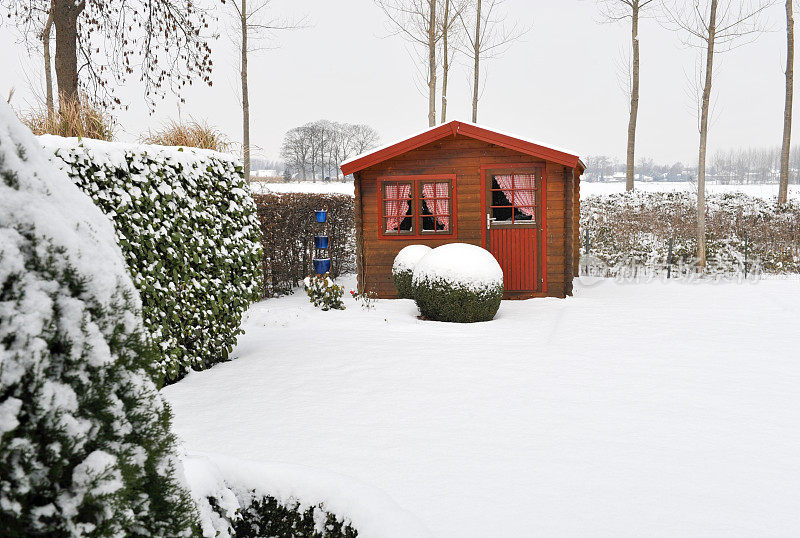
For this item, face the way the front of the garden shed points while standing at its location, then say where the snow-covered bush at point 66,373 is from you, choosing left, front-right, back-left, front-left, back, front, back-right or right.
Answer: front

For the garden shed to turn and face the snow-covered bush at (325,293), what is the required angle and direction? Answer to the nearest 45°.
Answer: approximately 45° to its right

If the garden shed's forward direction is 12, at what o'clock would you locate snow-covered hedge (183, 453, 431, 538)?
The snow-covered hedge is roughly at 12 o'clock from the garden shed.

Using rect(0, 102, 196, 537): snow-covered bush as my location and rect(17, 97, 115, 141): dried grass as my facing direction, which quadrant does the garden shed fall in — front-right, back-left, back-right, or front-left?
front-right

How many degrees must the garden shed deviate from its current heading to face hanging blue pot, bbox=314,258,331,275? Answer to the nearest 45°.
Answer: approximately 90° to its right

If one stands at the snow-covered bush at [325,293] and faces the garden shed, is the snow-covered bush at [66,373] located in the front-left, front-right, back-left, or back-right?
back-right

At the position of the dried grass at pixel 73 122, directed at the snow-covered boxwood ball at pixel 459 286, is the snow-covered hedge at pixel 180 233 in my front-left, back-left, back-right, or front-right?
front-right

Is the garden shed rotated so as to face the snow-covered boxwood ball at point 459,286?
yes

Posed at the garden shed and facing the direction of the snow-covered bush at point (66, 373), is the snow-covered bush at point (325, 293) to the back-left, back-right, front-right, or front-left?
front-right

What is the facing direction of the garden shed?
toward the camera

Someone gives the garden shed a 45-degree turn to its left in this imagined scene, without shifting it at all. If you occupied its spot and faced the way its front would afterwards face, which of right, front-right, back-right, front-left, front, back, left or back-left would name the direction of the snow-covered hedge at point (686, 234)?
left
